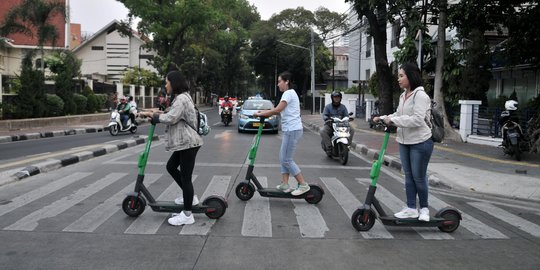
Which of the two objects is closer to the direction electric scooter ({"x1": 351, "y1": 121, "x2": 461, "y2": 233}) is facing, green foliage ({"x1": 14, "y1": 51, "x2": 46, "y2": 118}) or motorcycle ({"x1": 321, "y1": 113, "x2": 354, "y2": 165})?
the green foliage

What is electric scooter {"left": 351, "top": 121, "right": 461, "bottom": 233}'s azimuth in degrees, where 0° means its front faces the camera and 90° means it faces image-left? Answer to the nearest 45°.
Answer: approximately 90°

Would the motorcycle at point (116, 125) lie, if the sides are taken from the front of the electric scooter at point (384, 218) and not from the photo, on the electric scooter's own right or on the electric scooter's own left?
on the electric scooter's own right

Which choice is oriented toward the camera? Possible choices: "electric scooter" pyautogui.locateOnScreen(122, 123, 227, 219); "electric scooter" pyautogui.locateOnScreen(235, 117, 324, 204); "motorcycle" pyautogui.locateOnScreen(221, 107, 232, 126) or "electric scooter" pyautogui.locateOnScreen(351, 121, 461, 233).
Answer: the motorcycle

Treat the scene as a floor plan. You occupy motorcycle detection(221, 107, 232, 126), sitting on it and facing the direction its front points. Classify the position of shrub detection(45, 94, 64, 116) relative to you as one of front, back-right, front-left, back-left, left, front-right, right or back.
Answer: right

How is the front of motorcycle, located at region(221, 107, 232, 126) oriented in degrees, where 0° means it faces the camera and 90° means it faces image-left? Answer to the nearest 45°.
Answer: approximately 0°

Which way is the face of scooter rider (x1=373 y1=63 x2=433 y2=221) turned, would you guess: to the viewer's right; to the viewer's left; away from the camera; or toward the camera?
to the viewer's left

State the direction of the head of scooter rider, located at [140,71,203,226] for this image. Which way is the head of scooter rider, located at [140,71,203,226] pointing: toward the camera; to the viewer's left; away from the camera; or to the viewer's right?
to the viewer's left

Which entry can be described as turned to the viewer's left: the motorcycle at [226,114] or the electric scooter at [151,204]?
the electric scooter

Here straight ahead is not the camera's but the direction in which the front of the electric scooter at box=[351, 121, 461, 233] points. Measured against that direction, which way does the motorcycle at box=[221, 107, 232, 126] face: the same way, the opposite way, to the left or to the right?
to the left

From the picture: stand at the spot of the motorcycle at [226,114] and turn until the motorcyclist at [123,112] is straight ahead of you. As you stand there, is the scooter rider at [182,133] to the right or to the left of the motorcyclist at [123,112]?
left

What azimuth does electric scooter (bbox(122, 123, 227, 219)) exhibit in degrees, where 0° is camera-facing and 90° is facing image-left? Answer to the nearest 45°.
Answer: approximately 90°

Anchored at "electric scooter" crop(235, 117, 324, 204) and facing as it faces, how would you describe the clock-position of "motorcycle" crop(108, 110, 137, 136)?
The motorcycle is roughly at 2 o'clock from the electric scooter.

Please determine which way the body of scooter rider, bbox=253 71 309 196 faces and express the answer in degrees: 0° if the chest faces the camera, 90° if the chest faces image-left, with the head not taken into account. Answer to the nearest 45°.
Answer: approximately 90°

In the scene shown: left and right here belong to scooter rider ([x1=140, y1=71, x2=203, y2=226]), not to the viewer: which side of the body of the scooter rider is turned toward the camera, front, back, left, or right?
left

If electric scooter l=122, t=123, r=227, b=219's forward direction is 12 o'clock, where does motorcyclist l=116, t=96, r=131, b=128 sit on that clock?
The motorcyclist is roughly at 3 o'clock from the electric scooter.
